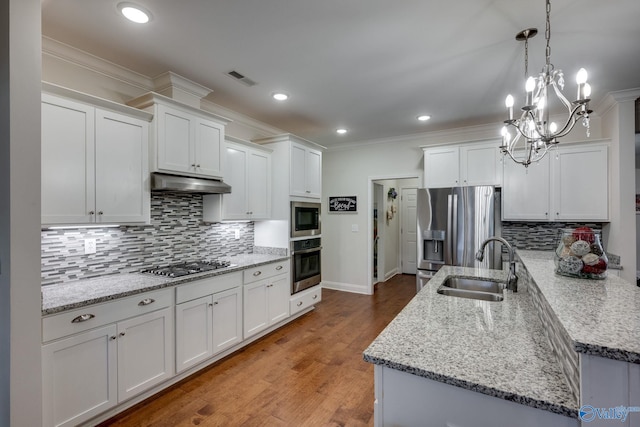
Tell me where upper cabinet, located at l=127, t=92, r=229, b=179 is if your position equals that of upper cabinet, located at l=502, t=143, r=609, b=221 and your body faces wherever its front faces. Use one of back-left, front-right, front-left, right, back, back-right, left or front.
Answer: front-right

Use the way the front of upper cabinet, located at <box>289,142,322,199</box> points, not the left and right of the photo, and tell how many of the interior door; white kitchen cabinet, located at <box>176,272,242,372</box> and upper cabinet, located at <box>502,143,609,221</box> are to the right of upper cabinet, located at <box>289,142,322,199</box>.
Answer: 1

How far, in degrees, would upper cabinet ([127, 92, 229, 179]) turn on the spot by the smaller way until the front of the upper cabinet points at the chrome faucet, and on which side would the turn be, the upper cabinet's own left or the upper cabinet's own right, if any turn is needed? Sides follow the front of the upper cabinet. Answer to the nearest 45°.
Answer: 0° — it already faces it

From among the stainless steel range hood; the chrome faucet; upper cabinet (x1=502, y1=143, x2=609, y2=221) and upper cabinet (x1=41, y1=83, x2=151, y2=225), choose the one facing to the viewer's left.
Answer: the chrome faucet

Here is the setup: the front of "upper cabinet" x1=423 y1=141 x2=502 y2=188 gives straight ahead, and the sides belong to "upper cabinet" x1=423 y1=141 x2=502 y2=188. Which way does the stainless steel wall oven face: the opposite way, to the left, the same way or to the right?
to the left

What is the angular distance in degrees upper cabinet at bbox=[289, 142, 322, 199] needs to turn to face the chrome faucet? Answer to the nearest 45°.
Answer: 0° — it already faces it

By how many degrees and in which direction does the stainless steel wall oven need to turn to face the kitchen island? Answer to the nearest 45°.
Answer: approximately 45° to its right

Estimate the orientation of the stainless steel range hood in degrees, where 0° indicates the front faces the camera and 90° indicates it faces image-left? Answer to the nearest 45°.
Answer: approximately 315°

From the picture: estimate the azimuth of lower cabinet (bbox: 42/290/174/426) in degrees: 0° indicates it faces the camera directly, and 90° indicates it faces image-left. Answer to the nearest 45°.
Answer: approximately 315°

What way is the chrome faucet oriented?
to the viewer's left

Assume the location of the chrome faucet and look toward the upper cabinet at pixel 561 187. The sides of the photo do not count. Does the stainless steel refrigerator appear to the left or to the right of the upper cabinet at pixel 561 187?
left
